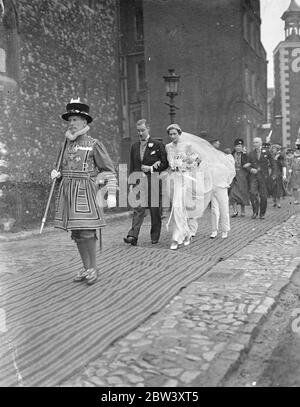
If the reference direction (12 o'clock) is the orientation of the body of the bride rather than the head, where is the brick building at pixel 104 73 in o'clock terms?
The brick building is roughly at 4 o'clock from the bride.

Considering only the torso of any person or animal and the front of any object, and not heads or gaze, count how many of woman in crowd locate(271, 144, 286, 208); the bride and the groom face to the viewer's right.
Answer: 0

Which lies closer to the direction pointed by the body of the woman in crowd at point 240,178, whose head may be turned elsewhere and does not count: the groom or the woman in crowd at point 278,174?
the groom

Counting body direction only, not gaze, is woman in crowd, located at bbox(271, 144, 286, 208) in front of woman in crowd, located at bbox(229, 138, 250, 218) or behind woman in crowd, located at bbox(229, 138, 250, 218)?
behind

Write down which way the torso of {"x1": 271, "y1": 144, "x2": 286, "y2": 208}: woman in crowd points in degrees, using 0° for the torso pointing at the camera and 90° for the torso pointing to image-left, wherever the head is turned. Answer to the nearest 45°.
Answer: approximately 45°

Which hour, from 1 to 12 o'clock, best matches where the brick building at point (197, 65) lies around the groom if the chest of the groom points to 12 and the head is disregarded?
The brick building is roughly at 5 o'clock from the groom.

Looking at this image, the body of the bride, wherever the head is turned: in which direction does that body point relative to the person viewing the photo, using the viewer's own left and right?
facing the viewer and to the left of the viewer

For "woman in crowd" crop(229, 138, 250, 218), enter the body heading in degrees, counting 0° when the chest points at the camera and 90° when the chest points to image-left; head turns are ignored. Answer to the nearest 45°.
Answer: approximately 45°

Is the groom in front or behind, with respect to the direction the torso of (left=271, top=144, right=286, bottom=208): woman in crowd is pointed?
in front

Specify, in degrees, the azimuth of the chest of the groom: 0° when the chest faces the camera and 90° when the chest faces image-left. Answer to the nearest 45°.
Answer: approximately 45°

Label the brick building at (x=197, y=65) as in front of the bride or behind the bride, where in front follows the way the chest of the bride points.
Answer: behind

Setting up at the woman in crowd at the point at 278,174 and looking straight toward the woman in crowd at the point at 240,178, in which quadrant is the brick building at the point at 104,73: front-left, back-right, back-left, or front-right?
front-right

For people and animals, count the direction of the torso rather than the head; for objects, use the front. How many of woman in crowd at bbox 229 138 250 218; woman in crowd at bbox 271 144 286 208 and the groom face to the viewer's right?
0

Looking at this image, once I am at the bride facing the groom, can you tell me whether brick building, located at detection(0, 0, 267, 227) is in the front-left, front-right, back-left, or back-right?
front-right

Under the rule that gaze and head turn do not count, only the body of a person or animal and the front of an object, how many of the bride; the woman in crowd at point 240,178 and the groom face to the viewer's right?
0
